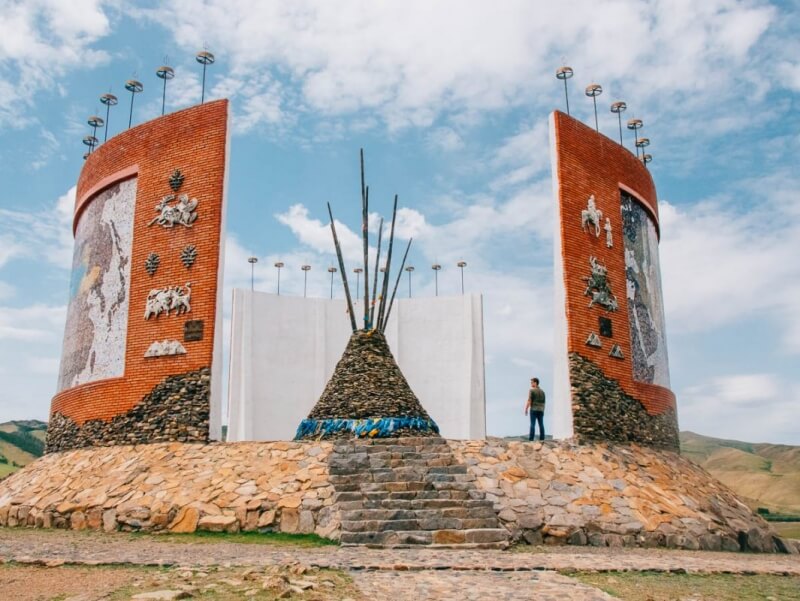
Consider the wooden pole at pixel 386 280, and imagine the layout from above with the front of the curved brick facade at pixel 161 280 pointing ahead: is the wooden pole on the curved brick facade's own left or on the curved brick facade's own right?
on the curved brick facade's own left

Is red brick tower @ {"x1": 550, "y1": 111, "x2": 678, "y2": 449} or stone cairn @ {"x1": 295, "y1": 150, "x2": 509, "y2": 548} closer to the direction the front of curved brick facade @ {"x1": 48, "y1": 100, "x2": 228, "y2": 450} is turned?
the stone cairn

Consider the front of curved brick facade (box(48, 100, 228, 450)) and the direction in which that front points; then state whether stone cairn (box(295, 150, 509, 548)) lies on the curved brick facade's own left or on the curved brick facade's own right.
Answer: on the curved brick facade's own left

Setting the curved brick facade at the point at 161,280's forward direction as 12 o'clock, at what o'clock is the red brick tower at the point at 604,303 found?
The red brick tower is roughly at 8 o'clock from the curved brick facade.

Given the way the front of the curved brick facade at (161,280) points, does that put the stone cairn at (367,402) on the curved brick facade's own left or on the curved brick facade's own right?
on the curved brick facade's own left

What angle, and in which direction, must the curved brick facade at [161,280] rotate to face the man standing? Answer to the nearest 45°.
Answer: approximately 135° to its left

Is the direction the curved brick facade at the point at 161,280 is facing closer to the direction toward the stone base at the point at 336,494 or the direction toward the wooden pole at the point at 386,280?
the stone base

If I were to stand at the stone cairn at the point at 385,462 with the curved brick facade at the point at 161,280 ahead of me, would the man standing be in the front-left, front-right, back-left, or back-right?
back-right

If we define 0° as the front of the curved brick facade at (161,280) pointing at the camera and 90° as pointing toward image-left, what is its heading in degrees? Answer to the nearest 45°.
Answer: approximately 45°
